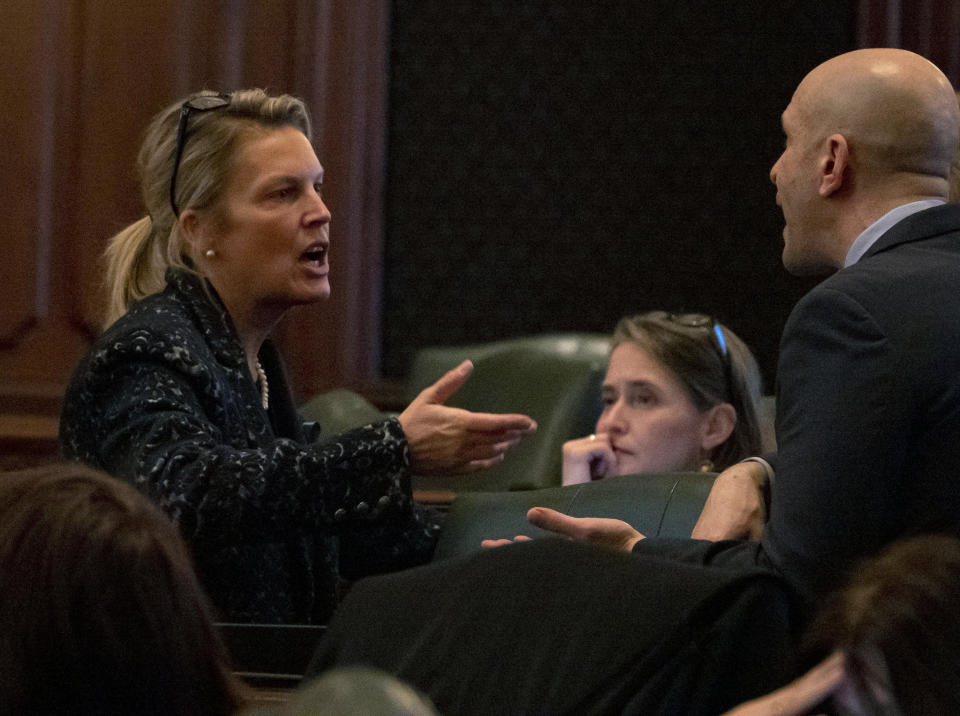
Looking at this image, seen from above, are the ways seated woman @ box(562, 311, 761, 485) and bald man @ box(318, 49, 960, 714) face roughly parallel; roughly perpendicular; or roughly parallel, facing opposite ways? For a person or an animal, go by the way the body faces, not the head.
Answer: roughly perpendicular

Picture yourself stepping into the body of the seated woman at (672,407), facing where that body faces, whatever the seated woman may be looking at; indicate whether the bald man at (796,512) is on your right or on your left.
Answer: on your left

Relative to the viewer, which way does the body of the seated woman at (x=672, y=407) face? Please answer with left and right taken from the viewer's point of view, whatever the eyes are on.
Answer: facing the viewer and to the left of the viewer

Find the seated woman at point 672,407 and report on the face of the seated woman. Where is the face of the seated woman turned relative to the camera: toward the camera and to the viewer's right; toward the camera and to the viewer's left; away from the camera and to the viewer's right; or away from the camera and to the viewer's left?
toward the camera and to the viewer's left

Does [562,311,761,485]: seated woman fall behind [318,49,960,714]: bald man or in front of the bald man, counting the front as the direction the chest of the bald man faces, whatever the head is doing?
in front

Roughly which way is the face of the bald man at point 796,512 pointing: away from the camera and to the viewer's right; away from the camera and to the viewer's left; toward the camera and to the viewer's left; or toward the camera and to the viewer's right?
away from the camera and to the viewer's left

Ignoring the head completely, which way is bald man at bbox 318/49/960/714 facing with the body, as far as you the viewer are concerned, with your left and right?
facing away from the viewer and to the left of the viewer

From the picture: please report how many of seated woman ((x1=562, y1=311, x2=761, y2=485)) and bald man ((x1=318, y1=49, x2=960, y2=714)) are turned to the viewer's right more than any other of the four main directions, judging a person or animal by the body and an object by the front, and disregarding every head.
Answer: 0
